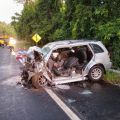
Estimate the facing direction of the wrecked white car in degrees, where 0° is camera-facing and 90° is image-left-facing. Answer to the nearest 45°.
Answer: approximately 45°
